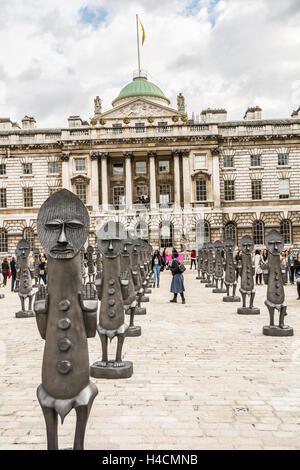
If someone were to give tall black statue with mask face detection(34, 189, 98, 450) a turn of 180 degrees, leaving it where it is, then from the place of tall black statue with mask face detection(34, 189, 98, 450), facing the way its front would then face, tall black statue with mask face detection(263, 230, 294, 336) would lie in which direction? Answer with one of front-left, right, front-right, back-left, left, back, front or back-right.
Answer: front-right

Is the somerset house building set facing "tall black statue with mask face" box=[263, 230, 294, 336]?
yes

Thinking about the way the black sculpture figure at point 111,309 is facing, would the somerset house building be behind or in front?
behind

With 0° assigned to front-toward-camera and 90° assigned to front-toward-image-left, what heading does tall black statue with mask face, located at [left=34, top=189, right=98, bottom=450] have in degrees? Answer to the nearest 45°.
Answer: approximately 0°

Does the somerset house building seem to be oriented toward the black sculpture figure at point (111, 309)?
yes

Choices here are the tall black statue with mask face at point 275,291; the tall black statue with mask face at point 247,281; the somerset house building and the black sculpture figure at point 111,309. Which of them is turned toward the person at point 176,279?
the somerset house building

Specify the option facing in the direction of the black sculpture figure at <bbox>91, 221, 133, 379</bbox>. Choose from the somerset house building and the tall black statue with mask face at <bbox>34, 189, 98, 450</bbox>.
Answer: the somerset house building

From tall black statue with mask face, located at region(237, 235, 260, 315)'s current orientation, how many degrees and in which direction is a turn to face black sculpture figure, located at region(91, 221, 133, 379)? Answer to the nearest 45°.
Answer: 0° — it already faces it
